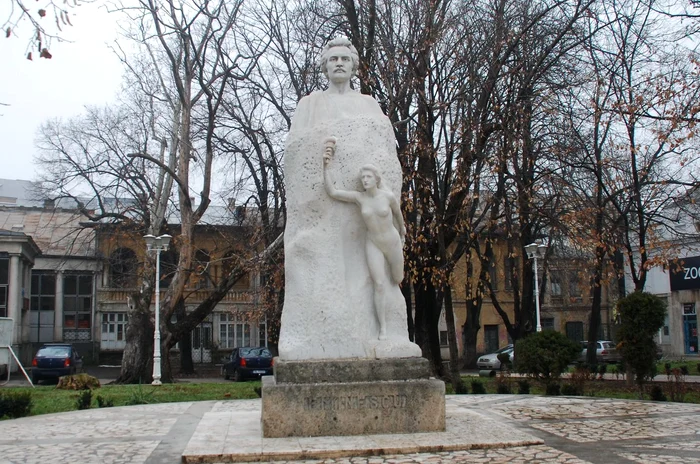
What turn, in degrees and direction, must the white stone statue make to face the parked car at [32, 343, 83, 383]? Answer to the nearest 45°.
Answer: approximately 135° to its right

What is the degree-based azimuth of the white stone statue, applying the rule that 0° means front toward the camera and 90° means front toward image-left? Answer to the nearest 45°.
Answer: approximately 0°

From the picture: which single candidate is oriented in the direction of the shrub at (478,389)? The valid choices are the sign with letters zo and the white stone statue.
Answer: the sign with letters zo

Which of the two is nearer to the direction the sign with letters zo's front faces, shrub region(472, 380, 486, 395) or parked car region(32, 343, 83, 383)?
the shrub

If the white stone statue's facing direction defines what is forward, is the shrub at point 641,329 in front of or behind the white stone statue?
behind

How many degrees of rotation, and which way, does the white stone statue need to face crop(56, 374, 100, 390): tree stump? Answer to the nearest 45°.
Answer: approximately 135° to its right

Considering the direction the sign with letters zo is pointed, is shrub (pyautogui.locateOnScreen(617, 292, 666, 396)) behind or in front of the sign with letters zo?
in front

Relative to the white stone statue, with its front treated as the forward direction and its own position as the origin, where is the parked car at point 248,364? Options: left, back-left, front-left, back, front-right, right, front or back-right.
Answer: back

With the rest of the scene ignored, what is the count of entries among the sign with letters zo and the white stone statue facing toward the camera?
2

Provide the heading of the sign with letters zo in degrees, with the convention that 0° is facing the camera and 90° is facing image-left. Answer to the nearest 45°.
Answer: approximately 0°
